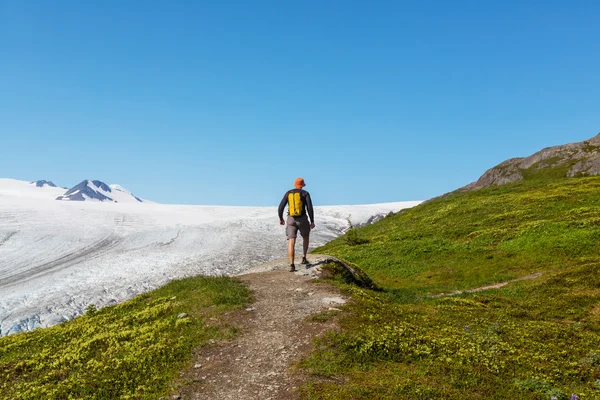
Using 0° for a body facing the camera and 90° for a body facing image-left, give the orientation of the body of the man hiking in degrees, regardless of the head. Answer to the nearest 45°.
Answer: approximately 180°
